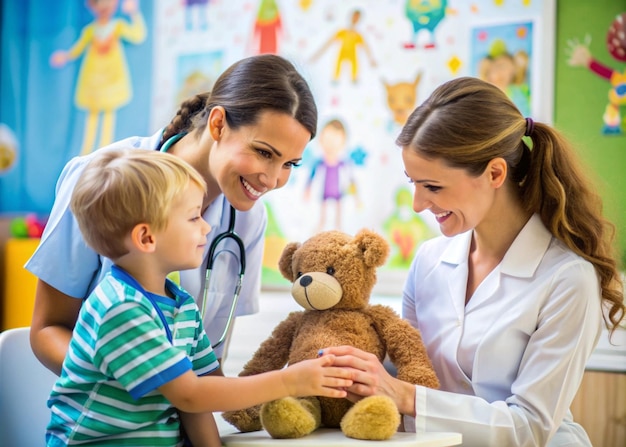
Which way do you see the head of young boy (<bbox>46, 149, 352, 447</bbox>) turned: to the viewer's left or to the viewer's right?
to the viewer's right

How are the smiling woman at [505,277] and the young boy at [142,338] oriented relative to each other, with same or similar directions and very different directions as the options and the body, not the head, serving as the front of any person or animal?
very different directions

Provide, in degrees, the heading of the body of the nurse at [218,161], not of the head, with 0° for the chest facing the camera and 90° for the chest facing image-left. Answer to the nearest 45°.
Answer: approximately 315°

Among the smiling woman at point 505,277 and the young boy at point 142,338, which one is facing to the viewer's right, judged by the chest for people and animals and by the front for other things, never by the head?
the young boy

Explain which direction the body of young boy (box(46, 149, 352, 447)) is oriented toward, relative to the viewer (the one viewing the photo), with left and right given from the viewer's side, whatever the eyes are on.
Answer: facing to the right of the viewer

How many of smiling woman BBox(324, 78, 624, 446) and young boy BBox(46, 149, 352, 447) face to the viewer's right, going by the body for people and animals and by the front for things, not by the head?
1

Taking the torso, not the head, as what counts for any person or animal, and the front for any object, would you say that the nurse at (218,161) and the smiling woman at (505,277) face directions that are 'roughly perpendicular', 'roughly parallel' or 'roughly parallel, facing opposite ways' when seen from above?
roughly perpendicular

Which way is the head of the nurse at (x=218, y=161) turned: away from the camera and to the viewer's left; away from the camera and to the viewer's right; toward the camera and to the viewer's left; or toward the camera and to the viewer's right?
toward the camera and to the viewer's right

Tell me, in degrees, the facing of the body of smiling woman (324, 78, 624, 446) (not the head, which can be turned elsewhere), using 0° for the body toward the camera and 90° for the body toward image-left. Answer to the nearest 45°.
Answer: approximately 45°
